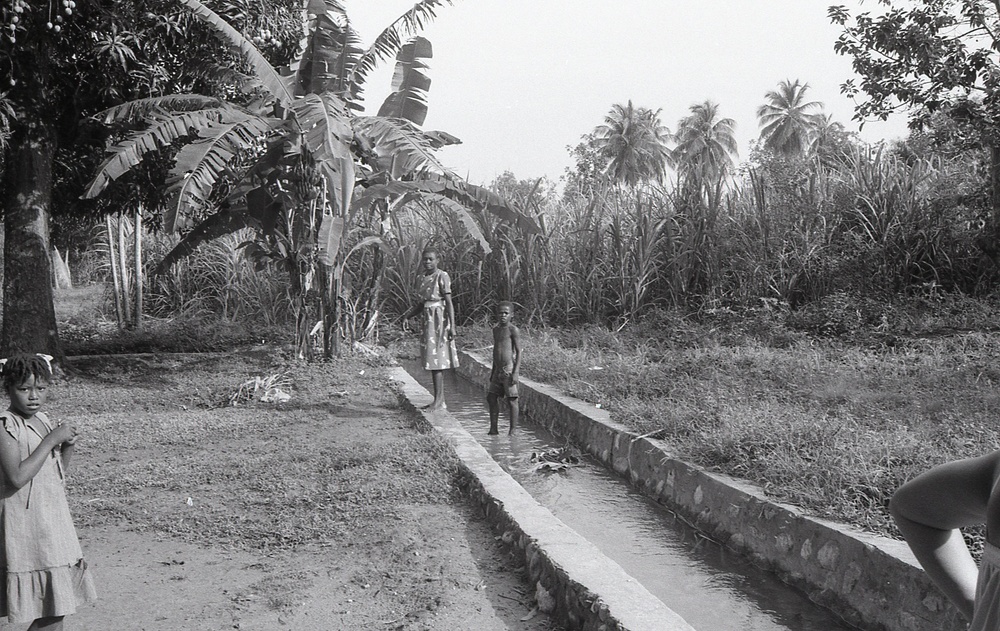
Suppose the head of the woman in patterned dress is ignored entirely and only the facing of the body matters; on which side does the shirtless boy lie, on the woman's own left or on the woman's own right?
on the woman's own left

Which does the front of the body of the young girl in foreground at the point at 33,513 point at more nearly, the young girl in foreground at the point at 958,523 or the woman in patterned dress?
the young girl in foreground

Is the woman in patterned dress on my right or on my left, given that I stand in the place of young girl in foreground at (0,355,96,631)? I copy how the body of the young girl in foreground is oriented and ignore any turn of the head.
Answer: on my left

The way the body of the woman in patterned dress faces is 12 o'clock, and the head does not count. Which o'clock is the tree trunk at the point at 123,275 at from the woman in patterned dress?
The tree trunk is roughly at 3 o'clock from the woman in patterned dress.

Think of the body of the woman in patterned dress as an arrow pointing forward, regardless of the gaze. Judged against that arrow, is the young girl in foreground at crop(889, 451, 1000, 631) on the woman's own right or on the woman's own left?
on the woman's own left

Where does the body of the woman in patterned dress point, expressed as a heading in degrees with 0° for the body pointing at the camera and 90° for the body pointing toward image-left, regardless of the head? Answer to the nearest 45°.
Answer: approximately 45°

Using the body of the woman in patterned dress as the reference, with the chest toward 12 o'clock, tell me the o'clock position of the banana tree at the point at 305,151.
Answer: The banana tree is roughly at 3 o'clock from the woman in patterned dress.

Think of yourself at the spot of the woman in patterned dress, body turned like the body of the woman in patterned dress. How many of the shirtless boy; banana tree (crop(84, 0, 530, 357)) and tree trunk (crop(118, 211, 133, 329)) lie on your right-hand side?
2

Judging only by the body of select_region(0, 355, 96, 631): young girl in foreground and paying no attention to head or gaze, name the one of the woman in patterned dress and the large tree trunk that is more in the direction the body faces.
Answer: the woman in patterned dress

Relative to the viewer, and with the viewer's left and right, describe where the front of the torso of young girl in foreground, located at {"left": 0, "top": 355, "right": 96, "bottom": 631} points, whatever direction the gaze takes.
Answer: facing the viewer and to the right of the viewer

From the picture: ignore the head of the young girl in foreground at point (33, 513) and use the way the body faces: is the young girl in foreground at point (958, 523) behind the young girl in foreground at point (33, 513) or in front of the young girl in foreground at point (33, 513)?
in front

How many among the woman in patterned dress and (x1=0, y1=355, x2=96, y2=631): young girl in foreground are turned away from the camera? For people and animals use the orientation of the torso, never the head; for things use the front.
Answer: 0
